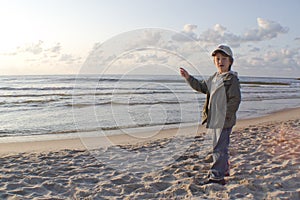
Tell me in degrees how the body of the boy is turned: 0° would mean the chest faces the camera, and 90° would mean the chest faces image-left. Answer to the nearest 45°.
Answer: approximately 45°
